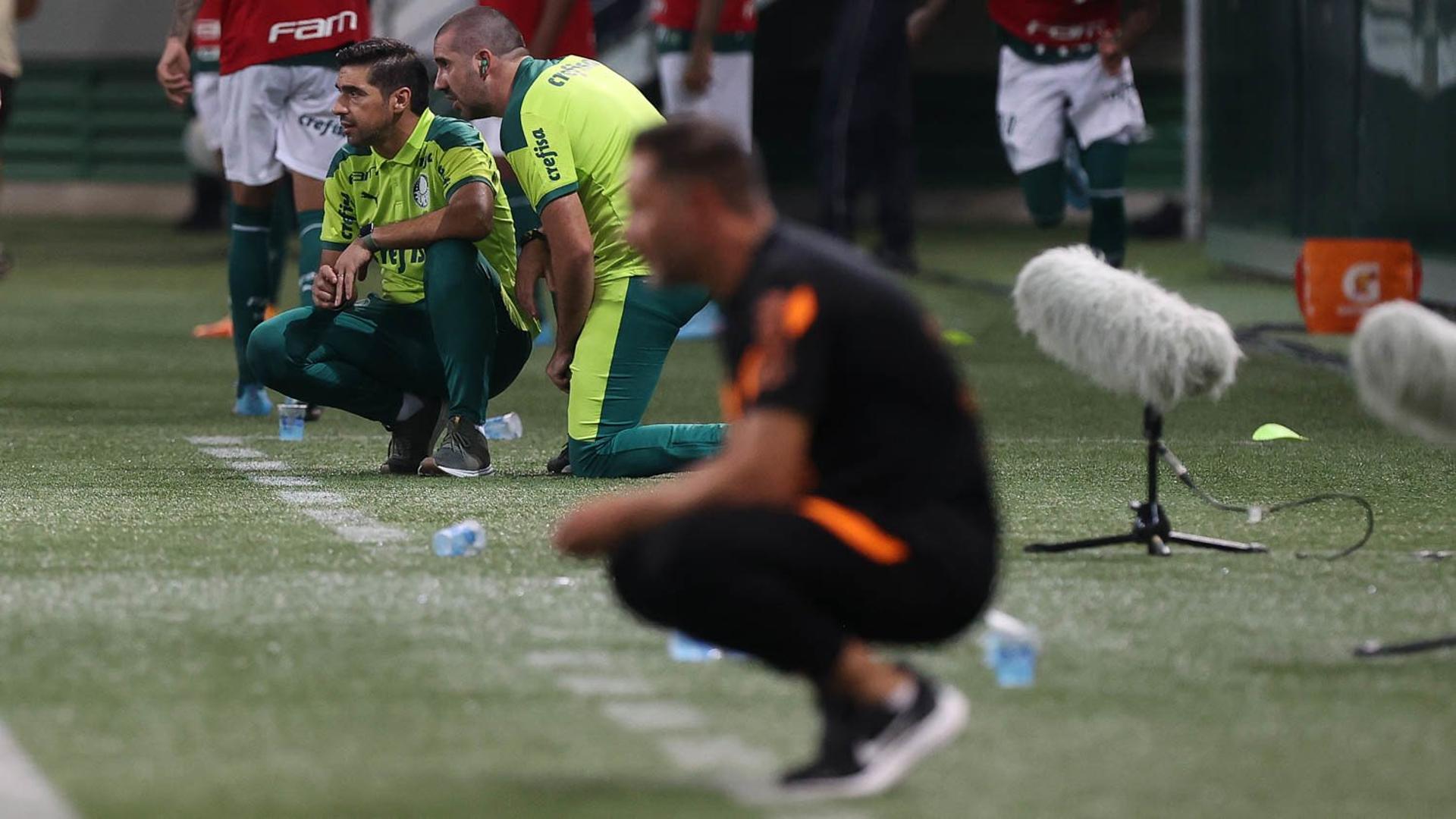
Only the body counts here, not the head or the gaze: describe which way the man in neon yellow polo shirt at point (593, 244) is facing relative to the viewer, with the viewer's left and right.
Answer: facing to the left of the viewer

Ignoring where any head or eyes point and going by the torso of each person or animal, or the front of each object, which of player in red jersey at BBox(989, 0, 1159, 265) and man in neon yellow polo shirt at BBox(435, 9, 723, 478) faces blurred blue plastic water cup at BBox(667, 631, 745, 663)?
the player in red jersey

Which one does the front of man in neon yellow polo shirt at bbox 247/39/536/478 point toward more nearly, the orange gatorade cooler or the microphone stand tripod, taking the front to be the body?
the microphone stand tripod

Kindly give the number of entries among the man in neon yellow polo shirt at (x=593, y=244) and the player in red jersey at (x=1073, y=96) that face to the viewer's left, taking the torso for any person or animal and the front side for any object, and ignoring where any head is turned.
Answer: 1

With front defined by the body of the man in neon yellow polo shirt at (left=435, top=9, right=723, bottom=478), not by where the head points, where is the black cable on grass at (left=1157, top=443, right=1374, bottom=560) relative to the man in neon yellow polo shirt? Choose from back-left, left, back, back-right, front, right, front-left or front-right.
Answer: back-left

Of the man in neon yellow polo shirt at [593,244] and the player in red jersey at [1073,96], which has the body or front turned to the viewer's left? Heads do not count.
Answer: the man in neon yellow polo shirt

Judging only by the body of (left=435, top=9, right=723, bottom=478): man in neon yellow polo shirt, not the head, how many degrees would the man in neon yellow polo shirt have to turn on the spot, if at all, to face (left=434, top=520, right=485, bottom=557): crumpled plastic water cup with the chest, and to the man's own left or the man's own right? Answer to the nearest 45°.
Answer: approximately 90° to the man's own left

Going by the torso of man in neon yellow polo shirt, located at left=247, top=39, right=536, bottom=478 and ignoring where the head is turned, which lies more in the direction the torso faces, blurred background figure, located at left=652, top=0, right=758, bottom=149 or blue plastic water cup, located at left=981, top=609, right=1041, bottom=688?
the blue plastic water cup

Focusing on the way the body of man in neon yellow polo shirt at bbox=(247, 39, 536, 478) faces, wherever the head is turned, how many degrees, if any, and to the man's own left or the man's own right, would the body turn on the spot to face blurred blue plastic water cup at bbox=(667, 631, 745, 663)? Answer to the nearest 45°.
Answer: approximately 45° to the man's own left

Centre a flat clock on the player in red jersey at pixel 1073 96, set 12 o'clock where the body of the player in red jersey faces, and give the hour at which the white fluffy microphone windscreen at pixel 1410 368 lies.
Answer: The white fluffy microphone windscreen is roughly at 12 o'clock from the player in red jersey.

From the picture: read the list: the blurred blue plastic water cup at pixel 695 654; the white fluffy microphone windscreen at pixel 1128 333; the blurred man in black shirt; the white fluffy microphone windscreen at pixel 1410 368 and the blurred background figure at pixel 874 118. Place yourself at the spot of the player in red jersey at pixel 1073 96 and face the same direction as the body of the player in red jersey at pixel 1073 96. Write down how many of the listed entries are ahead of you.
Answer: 4

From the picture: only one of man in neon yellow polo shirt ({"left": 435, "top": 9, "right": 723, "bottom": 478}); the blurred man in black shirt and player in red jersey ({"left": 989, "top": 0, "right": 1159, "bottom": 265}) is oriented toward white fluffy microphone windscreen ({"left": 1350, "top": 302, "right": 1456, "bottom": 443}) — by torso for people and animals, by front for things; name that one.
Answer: the player in red jersey

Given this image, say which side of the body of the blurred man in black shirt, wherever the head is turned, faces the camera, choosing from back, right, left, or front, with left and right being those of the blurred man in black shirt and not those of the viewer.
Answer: left
